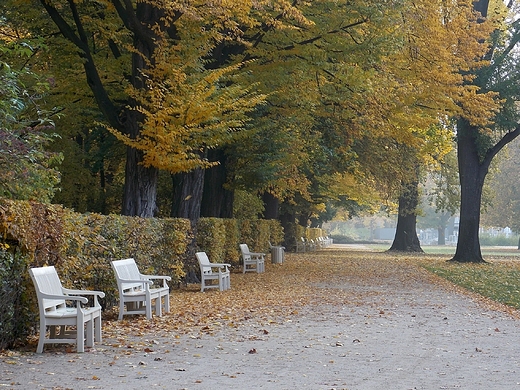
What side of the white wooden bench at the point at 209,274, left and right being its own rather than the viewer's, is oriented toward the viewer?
right

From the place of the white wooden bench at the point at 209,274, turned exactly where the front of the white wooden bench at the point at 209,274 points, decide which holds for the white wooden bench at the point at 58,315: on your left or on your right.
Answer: on your right

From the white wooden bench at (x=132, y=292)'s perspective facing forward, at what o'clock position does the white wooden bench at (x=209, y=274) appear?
the white wooden bench at (x=209, y=274) is roughly at 8 o'clock from the white wooden bench at (x=132, y=292).

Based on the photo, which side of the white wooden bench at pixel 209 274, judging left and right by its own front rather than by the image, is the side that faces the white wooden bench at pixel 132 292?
right

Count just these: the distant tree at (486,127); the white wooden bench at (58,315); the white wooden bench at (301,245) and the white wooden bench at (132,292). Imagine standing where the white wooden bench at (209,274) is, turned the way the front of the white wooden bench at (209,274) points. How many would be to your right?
2

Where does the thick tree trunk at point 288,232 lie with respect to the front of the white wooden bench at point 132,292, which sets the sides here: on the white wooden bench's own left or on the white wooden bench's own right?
on the white wooden bench's own left

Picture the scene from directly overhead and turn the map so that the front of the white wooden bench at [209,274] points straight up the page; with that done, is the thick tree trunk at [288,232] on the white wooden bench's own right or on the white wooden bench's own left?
on the white wooden bench's own left

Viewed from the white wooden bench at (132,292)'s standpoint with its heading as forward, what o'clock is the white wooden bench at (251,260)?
the white wooden bench at (251,260) is roughly at 8 o'clock from the white wooden bench at (132,292).

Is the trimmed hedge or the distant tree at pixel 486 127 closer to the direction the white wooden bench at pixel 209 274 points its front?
the distant tree

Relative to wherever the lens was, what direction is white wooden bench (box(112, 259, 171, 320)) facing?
facing the viewer and to the right of the viewer

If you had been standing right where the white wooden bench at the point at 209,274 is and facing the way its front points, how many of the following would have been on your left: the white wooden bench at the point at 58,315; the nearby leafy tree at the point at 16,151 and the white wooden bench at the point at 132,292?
0

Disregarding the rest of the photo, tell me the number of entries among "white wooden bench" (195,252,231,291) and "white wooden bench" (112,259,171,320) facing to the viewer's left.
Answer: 0

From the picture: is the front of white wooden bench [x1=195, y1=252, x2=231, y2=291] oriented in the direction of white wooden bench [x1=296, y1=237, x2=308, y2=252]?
no

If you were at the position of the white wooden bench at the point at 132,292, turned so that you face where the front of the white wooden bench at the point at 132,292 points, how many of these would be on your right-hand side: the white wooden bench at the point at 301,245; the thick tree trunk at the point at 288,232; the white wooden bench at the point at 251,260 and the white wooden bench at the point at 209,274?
0

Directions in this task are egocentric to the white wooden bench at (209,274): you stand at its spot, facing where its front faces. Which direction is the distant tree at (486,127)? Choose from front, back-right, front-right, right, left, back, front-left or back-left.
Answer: front-left

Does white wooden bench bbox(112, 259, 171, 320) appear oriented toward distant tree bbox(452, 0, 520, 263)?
no

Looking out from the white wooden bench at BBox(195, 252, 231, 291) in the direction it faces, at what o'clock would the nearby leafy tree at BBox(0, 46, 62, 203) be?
The nearby leafy tree is roughly at 4 o'clock from the white wooden bench.
